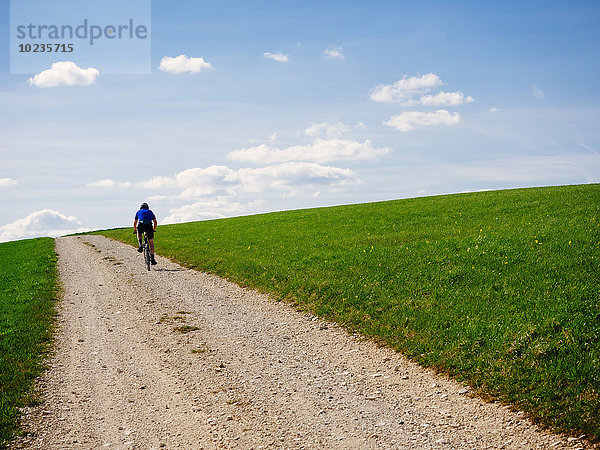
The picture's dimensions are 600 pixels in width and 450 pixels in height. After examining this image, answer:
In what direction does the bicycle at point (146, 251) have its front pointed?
away from the camera
